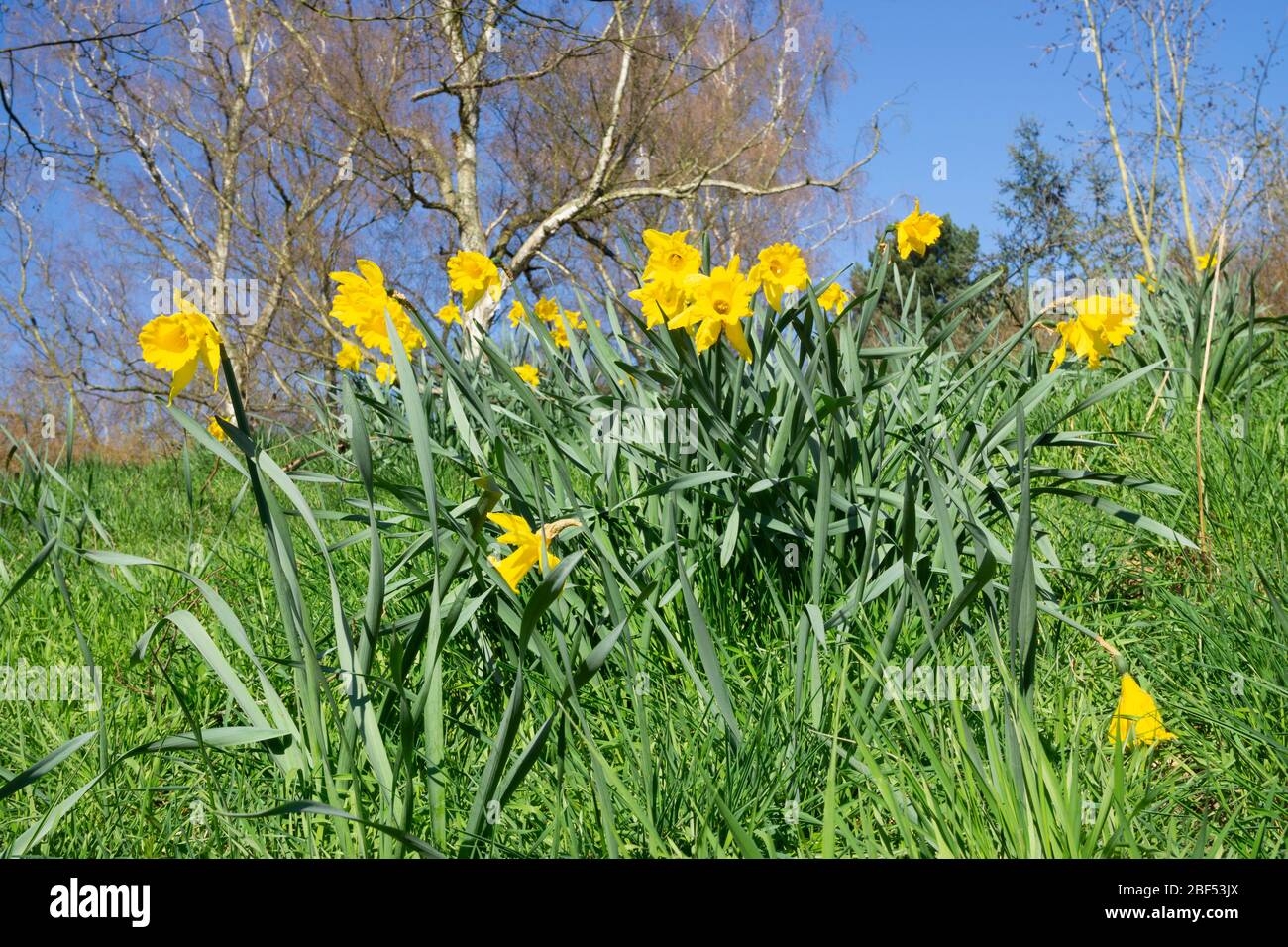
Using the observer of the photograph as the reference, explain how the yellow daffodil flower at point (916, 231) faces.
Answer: facing the viewer and to the right of the viewer

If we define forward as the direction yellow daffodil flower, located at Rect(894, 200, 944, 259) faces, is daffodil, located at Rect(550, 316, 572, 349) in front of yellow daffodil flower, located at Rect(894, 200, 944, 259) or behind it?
behind

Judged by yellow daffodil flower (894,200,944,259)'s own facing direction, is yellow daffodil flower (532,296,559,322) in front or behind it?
behind
